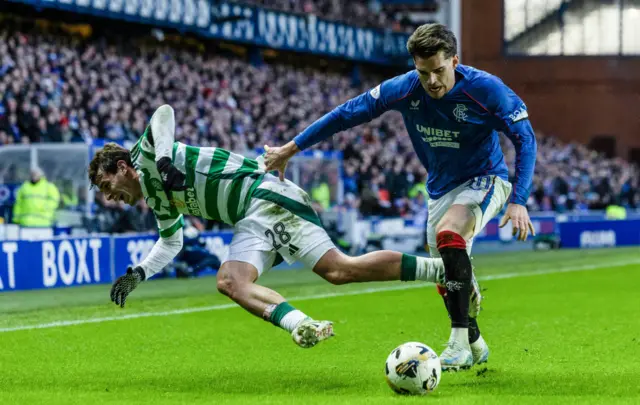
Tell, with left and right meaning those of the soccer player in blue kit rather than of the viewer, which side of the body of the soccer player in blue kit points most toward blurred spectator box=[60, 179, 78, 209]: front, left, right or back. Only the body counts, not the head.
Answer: right

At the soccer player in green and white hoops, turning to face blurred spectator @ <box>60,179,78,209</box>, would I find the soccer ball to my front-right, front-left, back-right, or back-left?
back-right

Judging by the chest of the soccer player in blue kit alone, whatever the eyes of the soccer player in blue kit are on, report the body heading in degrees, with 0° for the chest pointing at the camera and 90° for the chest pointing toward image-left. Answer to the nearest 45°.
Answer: approximately 45°

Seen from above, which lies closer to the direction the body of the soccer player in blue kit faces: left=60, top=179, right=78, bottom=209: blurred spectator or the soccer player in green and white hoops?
the soccer player in green and white hoops
